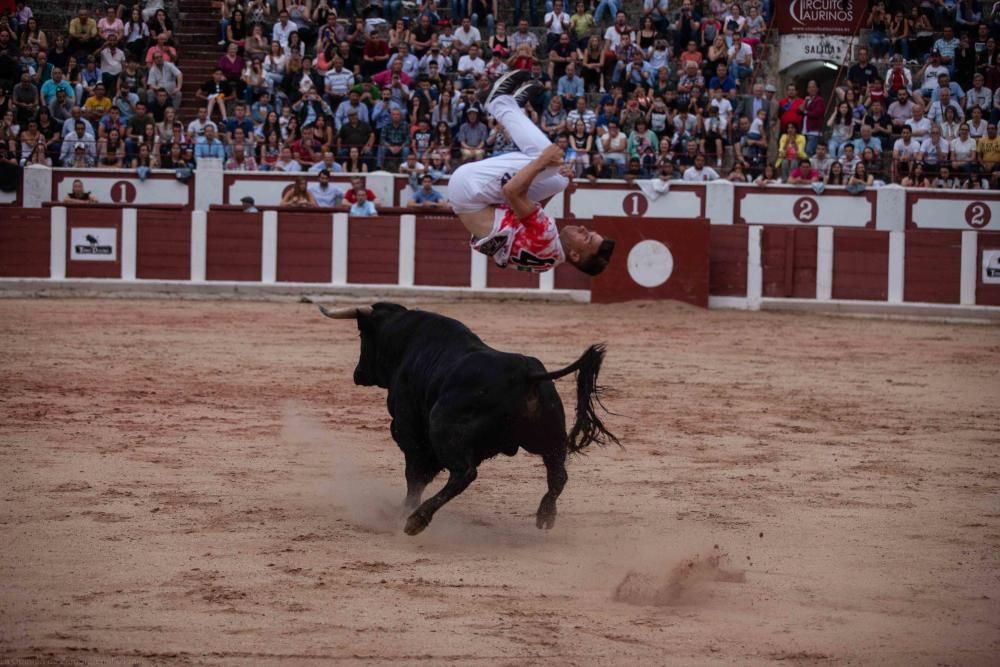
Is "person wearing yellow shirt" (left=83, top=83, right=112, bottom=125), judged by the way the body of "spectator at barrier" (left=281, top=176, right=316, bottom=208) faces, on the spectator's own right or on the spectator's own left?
on the spectator's own right

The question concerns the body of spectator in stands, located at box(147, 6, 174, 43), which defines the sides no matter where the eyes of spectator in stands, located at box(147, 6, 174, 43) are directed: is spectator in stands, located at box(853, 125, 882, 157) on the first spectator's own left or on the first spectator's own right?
on the first spectator's own left

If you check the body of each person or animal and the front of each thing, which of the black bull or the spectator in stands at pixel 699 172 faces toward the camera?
the spectator in stands

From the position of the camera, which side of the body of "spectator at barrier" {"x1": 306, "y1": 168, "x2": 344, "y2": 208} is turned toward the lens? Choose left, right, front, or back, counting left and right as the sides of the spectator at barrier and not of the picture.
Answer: front

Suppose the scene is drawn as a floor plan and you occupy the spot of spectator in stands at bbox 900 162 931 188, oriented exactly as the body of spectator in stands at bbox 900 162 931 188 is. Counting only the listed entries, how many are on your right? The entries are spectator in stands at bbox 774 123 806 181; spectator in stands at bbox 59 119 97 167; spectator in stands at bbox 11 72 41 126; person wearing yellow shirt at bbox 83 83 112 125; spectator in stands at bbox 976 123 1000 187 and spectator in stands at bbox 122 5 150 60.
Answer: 5

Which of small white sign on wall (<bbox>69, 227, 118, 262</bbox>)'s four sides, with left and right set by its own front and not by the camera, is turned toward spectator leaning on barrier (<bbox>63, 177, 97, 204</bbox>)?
back

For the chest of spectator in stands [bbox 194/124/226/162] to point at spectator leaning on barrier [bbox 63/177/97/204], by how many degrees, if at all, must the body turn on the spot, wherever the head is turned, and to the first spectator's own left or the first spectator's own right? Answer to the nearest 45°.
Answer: approximately 90° to the first spectator's own right

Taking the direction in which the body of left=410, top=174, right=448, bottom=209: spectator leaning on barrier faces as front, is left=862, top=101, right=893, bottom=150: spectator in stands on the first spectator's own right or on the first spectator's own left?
on the first spectator's own left

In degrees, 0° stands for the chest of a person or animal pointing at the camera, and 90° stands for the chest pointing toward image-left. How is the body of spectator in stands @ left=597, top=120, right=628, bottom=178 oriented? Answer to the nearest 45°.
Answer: approximately 0°

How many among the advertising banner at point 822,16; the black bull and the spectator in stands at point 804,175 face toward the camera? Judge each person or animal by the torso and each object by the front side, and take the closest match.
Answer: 2

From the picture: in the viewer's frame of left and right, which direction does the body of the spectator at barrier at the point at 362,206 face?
facing the viewer

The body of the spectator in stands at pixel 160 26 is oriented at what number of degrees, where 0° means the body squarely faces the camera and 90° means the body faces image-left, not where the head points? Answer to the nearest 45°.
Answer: approximately 0°

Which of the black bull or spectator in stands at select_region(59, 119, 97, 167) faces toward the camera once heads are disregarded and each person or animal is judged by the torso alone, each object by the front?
the spectator in stands

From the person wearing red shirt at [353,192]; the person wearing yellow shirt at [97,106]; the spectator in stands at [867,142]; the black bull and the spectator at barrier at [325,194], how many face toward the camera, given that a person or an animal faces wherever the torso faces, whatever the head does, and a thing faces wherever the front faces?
4
